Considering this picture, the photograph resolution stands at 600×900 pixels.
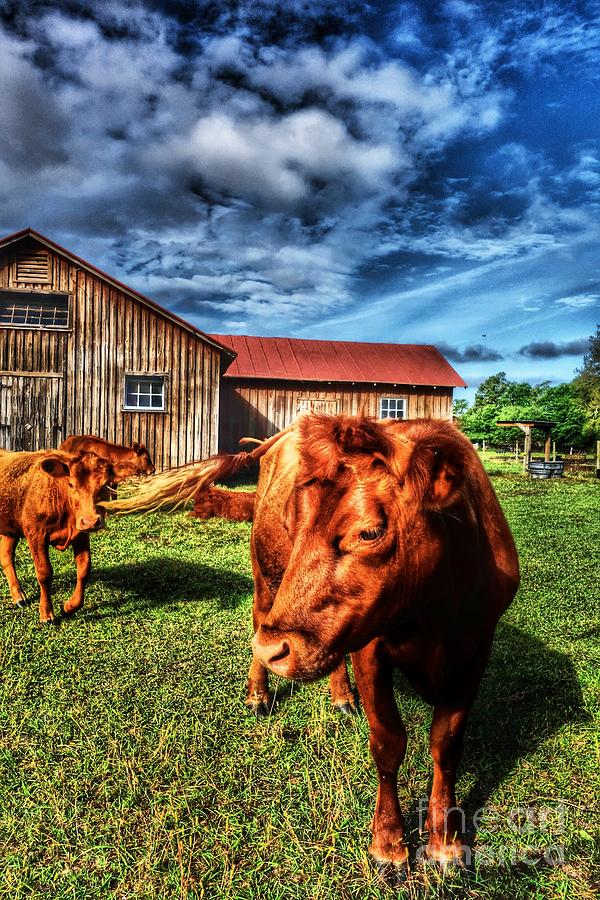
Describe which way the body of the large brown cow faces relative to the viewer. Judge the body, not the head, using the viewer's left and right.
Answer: facing the viewer

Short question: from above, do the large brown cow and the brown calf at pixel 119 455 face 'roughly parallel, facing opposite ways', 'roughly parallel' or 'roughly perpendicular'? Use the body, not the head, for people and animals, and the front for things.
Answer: roughly perpendicular

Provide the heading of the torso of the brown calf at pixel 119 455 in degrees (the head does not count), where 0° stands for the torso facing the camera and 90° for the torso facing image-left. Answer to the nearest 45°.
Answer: approximately 270°

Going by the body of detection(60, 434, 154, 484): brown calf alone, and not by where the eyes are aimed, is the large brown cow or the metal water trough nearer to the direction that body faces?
the metal water trough

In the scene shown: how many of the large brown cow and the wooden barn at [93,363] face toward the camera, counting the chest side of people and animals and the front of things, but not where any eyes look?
2

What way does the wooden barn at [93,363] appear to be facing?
toward the camera

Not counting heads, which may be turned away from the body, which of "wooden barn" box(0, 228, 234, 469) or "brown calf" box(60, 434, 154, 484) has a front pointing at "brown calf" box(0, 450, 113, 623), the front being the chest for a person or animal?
the wooden barn

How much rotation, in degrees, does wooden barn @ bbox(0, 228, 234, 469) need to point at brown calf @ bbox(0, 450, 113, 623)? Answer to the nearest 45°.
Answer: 0° — it already faces it

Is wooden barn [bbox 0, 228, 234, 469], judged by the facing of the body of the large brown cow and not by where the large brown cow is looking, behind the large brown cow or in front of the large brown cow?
behind

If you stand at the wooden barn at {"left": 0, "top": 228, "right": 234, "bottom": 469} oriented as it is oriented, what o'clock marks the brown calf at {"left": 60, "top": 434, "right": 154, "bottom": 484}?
The brown calf is roughly at 12 o'clock from the wooden barn.

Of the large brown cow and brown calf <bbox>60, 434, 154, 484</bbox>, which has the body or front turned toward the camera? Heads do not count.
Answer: the large brown cow

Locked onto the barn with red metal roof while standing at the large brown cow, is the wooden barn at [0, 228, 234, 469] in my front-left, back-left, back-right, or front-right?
front-left

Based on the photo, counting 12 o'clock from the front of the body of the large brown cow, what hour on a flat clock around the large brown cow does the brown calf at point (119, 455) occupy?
The brown calf is roughly at 5 o'clock from the large brown cow.

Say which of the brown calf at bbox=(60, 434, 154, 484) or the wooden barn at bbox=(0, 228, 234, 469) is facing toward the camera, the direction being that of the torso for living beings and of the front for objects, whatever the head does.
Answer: the wooden barn
